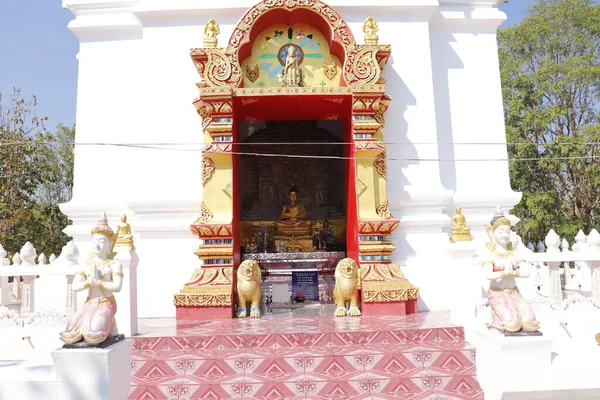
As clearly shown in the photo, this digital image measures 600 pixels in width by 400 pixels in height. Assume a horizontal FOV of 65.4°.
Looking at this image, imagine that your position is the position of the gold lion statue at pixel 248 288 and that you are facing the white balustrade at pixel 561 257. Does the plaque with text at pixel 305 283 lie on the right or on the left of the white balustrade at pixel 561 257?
left

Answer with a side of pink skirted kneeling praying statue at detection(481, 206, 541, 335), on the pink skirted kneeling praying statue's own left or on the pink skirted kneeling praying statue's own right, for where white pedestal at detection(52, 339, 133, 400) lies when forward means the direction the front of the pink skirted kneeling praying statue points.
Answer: on the pink skirted kneeling praying statue's own right

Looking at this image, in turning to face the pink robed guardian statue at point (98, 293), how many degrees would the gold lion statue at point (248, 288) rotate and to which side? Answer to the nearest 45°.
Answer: approximately 45° to its right

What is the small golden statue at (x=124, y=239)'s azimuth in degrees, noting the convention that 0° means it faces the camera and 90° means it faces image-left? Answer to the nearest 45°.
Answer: approximately 0°

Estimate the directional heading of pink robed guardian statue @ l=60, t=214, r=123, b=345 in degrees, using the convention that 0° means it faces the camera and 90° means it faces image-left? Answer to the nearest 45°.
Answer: approximately 45°

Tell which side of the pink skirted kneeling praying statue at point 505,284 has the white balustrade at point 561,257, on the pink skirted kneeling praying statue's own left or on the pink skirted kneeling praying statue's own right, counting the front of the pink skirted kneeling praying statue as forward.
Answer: on the pink skirted kneeling praying statue's own left

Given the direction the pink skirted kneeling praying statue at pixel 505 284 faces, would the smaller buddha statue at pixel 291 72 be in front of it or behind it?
behind

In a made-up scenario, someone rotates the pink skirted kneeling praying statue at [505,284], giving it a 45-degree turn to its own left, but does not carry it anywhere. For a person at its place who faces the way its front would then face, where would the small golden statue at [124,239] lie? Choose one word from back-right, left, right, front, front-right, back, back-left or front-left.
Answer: back

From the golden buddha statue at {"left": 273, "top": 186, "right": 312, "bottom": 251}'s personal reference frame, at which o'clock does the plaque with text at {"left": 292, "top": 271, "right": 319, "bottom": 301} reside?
The plaque with text is roughly at 12 o'clock from the golden buddha statue.
